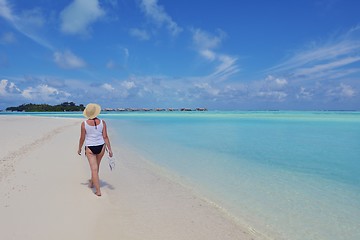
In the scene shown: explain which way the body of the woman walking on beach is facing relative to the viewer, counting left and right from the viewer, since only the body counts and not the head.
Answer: facing away from the viewer

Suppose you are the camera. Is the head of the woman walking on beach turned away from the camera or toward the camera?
away from the camera
